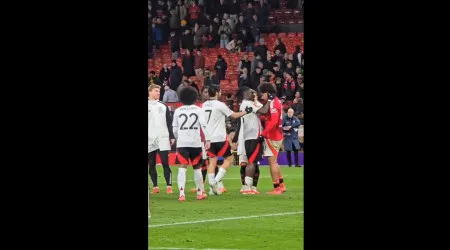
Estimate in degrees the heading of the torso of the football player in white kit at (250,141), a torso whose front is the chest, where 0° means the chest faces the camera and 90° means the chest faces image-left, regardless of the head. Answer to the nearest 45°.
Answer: approximately 270°

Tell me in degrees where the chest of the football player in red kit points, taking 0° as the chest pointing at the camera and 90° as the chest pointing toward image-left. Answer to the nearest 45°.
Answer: approximately 90°

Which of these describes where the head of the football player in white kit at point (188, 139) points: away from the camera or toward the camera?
away from the camera

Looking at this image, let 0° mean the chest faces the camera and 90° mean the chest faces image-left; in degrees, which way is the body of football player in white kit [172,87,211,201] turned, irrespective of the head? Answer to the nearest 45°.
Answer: approximately 180°

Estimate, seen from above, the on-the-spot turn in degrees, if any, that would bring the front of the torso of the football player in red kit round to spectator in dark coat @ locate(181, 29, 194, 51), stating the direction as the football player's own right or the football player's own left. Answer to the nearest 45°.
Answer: approximately 90° to the football player's own right

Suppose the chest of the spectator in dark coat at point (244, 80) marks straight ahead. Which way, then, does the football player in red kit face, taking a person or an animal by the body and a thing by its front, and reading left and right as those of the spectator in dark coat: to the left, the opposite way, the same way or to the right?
to the right

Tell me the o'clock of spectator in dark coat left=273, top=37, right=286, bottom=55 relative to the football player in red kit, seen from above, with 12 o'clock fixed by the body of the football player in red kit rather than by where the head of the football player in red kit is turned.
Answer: The spectator in dark coat is roughly at 3 o'clock from the football player in red kit.

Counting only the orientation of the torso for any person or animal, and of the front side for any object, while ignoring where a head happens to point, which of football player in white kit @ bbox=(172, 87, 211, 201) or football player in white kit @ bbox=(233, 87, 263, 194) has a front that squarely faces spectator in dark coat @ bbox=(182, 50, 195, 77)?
football player in white kit @ bbox=(172, 87, 211, 201)

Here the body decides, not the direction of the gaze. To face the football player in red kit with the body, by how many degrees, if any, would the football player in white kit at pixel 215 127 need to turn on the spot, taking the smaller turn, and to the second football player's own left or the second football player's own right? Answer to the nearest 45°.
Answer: approximately 45° to the second football player's own right

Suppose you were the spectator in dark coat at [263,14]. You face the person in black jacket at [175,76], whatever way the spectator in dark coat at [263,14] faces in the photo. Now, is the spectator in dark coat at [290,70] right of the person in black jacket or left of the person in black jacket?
left
